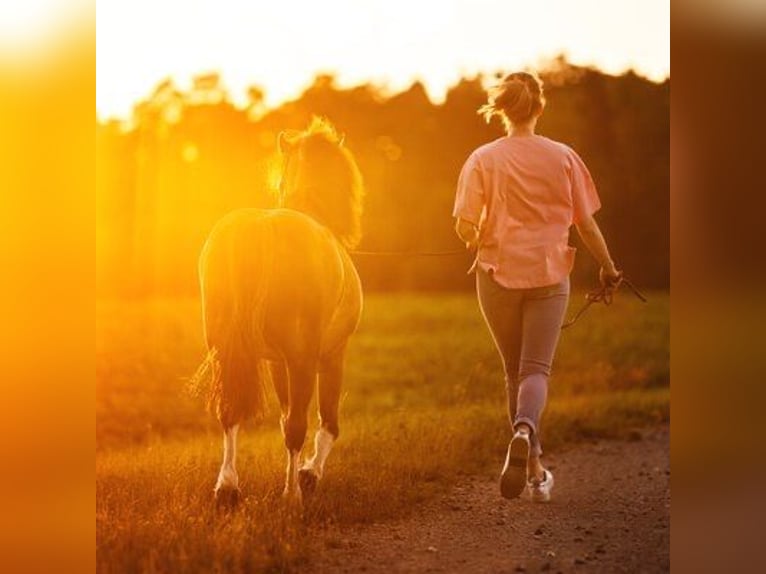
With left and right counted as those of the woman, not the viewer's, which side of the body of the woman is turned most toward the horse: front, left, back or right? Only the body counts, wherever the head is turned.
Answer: left

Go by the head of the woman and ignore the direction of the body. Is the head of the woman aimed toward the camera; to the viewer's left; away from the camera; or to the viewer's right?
away from the camera

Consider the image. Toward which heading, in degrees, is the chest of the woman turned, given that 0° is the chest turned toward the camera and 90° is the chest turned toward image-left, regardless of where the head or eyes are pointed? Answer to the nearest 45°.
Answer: approximately 180°
